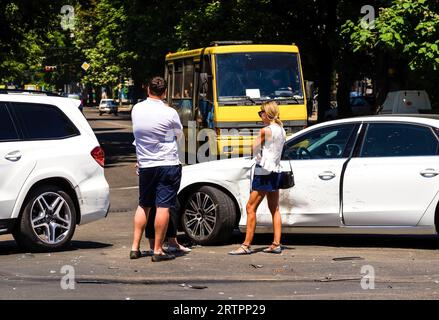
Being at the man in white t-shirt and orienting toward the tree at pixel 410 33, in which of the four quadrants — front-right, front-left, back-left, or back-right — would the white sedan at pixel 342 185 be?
front-right

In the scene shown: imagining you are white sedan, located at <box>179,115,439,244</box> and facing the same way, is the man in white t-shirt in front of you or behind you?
in front

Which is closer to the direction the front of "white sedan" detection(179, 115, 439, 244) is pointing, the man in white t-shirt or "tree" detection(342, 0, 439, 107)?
the man in white t-shirt

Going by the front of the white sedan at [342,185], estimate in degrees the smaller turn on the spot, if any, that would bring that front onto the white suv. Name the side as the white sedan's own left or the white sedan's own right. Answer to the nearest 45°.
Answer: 0° — it already faces it

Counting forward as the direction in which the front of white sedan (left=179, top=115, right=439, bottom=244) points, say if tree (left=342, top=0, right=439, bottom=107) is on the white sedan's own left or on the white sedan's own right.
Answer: on the white sedan's own right

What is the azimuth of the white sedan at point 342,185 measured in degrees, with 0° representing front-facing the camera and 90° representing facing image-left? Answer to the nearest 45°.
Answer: approximately 90°

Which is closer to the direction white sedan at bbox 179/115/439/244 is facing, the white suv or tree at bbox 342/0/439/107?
the white suv

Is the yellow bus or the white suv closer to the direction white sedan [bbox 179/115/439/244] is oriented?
the white suv

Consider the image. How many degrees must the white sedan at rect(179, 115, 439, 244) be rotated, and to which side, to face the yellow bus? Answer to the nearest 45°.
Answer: approximately 90° to its right

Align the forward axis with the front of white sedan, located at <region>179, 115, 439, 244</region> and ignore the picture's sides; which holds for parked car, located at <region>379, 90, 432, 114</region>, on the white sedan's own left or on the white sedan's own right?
on the white sedan's own right

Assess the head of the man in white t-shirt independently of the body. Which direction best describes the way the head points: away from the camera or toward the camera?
away from the camera
